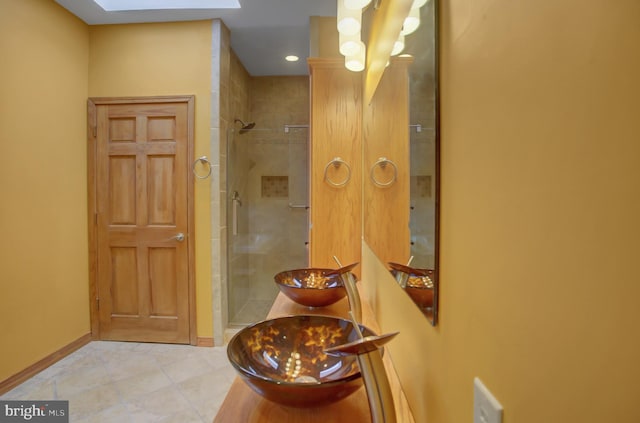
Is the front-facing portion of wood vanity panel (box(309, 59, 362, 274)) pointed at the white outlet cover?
yes

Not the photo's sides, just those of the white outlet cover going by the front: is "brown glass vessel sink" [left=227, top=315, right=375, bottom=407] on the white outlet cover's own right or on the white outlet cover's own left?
on the white outlet cover's own right

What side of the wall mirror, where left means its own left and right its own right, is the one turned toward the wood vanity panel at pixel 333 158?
right

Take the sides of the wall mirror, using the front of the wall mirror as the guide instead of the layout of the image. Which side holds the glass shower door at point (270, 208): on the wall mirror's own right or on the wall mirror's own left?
on the wall mirror's own right

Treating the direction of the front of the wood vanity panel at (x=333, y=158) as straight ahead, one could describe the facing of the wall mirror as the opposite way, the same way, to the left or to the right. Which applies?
to the right

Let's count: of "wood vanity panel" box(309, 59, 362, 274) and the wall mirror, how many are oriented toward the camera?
1

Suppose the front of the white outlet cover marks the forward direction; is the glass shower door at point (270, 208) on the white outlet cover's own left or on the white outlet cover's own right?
on the white outlet cover's own right

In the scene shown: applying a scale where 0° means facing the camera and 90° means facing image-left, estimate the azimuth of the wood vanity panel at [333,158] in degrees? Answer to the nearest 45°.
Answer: approximately 0°

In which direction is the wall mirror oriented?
to the viewer's left

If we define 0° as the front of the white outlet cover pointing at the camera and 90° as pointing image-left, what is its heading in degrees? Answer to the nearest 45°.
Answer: approximately 45°

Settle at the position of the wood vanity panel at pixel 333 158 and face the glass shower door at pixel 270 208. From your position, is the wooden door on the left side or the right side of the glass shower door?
left

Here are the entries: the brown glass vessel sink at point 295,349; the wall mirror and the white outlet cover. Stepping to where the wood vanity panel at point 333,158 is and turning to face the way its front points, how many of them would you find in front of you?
3

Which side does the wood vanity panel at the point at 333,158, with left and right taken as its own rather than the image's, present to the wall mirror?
front
